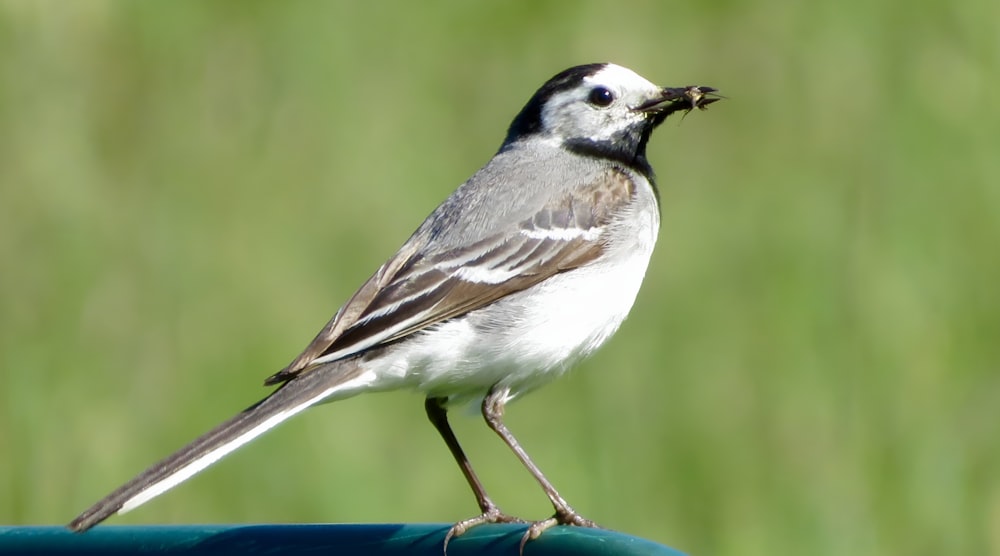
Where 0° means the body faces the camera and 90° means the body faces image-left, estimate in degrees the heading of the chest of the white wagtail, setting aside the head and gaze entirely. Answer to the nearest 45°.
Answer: approximately 270°
